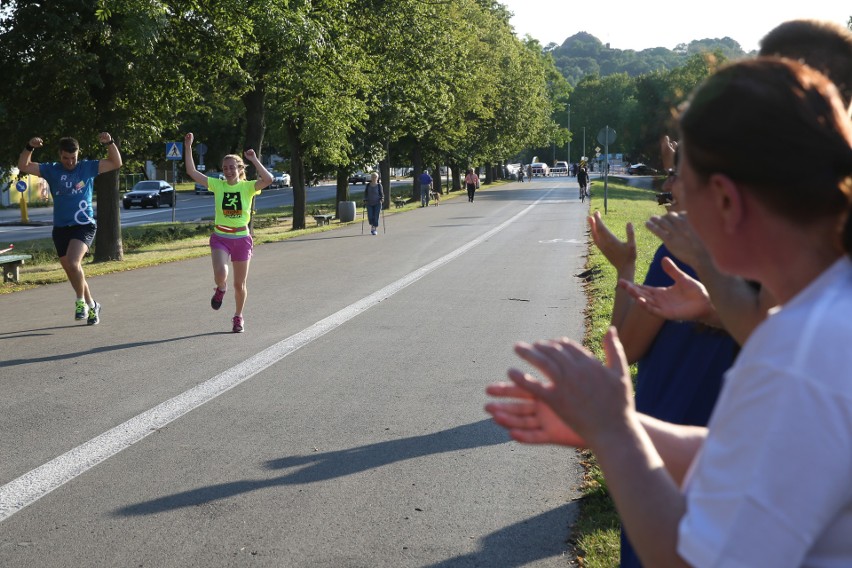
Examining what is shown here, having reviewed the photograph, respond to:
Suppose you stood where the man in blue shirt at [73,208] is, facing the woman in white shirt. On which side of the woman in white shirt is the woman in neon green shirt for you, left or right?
left

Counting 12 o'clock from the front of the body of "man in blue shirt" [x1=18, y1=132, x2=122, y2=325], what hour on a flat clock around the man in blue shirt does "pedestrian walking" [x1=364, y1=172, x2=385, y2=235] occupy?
The pedestrian walking is roughly at 7 o'clock from the man in blue shirt.

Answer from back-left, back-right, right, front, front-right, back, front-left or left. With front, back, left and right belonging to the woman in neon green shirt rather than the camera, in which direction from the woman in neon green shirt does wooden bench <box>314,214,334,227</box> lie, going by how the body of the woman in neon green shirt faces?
back

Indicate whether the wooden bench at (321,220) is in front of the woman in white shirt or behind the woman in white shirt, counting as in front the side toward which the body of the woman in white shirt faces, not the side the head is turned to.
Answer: in front

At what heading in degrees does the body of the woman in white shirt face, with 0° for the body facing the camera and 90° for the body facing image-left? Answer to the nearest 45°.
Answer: approximately 135°

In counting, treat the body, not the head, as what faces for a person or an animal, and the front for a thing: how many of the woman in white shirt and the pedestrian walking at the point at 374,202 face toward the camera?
1

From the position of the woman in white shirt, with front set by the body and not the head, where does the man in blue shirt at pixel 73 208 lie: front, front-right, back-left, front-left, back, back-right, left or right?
front

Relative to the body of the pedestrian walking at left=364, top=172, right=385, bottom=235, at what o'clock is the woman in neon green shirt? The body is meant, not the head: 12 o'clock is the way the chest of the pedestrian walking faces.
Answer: The woman in neon green shirt is roughly at 12 o'clock from the pedestrian walking.

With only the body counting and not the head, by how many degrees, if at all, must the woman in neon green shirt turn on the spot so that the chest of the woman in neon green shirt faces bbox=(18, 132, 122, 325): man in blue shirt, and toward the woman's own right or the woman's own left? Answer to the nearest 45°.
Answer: approximately 90° to the woman's own right

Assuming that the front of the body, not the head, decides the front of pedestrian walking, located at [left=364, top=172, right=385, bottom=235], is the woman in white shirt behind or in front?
in front
